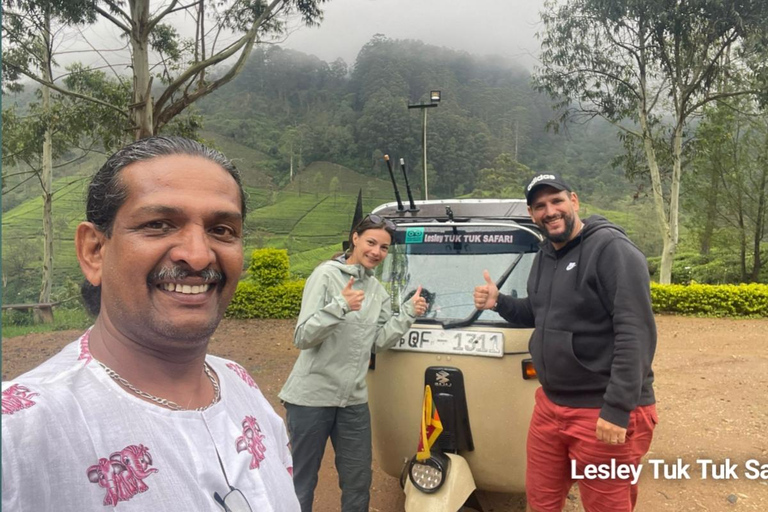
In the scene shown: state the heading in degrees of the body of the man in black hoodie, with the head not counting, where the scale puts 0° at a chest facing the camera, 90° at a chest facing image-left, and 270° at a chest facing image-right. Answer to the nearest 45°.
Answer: approximately 45°

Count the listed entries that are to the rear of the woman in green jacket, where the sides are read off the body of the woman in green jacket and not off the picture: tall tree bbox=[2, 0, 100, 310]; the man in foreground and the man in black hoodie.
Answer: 1

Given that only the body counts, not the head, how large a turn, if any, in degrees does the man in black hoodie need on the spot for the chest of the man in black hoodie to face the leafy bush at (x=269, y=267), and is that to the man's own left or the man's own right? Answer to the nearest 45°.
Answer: approximately 90° to the man's own right

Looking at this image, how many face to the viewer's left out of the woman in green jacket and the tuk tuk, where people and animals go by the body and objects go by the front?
0

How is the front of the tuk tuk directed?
toward the camera

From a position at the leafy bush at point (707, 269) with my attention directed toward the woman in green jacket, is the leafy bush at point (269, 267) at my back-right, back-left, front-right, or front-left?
front-right

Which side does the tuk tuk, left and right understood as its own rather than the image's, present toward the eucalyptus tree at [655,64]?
back

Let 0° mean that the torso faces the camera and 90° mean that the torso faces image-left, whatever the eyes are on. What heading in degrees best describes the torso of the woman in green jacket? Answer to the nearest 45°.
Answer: approximately 315°

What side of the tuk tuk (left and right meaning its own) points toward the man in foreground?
front

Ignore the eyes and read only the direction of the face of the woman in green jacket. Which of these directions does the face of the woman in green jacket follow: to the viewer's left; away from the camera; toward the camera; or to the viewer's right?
toward the camera

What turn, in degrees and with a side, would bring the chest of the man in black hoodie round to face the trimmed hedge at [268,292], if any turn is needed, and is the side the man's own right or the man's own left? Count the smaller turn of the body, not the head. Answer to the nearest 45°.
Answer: approximately 90° to the man's own right

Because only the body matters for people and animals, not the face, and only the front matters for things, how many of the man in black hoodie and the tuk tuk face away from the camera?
0

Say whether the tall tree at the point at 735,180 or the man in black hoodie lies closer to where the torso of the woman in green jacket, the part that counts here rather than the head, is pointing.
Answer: the man in black hoodie
